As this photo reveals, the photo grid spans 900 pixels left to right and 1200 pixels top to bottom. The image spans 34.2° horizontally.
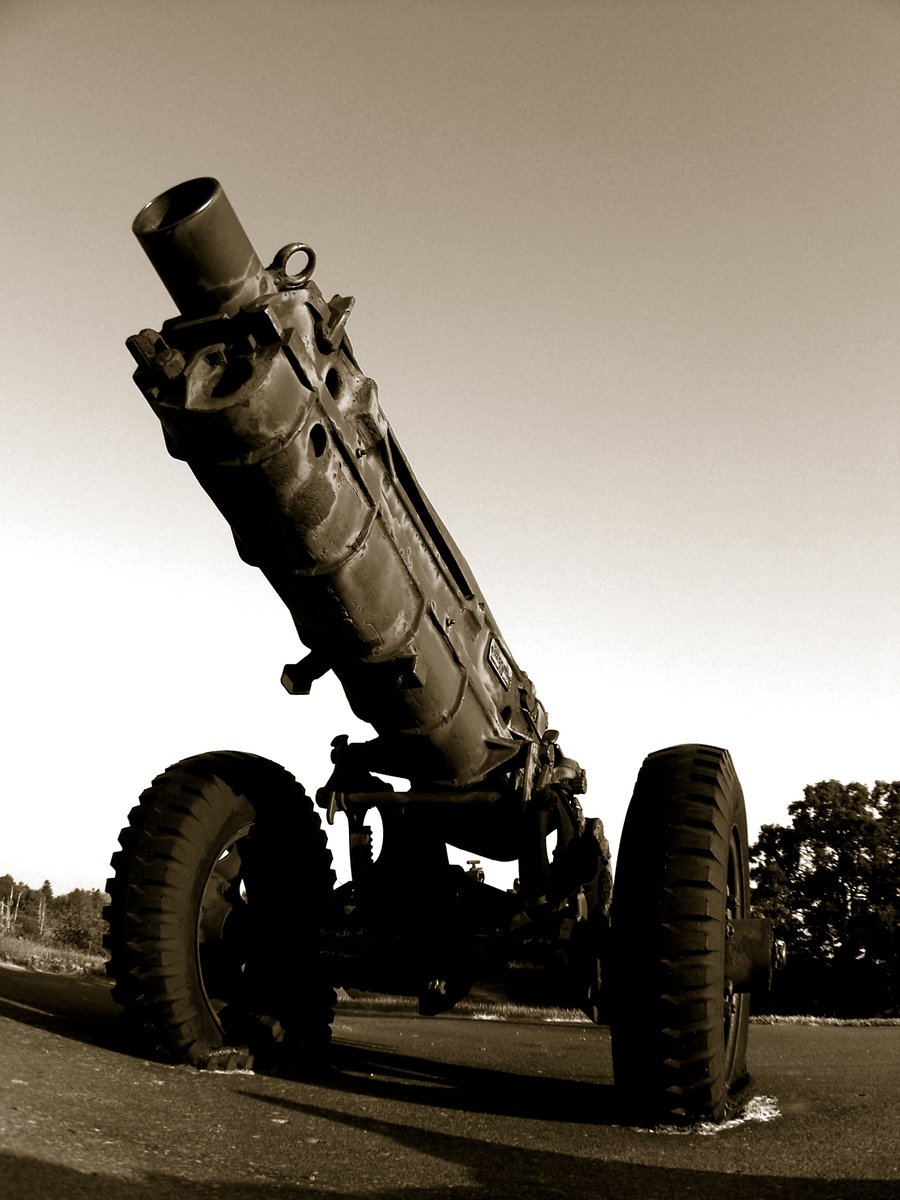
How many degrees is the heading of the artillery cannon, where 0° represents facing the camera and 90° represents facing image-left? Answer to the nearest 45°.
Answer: approximately 45°

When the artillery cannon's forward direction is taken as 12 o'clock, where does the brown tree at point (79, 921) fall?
The brown tree is roughly at 4 o'clock from the artillery cannon.
